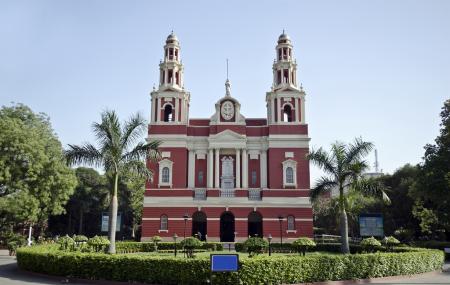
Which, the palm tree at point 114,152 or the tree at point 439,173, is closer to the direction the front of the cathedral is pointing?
the palm tree

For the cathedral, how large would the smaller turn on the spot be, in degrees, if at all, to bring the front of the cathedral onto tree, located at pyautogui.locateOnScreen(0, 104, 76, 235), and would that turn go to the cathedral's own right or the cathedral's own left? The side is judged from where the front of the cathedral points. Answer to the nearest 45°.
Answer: approximately 45° to the cathedral's own right

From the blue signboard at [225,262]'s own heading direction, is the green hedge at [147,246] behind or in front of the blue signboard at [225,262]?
behind

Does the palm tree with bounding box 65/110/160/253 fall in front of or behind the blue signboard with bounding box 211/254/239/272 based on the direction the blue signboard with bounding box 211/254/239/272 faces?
behind

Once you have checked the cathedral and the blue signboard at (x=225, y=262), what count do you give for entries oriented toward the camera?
2

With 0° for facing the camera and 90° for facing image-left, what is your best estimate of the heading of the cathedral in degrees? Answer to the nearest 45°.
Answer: approximately 0°

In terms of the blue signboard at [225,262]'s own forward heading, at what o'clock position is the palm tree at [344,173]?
The palm tree is roughly at 7 o'clock from the blue signboard.

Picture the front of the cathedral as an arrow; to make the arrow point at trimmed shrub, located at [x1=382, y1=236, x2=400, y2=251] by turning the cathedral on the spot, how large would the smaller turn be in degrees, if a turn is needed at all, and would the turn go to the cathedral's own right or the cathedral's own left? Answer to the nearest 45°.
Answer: approximately 45° to the cathedral's own left

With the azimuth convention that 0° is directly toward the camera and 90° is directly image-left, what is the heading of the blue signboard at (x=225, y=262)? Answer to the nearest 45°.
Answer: approximately 0°

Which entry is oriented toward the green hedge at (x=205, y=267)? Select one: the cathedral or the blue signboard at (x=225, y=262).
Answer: the cathedral
